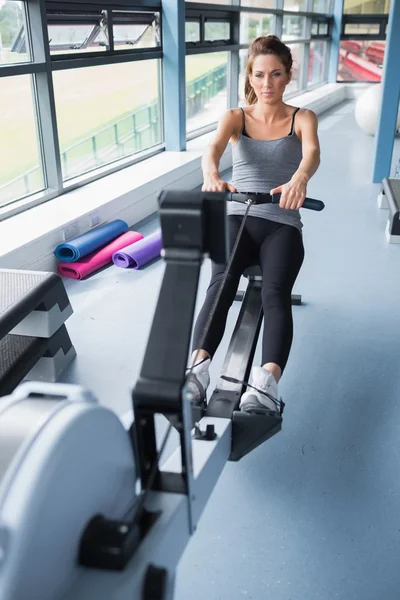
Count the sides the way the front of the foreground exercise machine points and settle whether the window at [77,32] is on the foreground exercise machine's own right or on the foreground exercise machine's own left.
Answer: on the foreground exercise machine's own right

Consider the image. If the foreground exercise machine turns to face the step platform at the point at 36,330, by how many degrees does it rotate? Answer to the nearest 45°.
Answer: approximately 135° to its right

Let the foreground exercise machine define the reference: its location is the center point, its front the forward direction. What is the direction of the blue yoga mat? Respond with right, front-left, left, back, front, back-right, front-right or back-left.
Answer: back-right

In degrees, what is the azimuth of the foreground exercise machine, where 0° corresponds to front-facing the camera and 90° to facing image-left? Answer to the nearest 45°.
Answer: approximately 45°

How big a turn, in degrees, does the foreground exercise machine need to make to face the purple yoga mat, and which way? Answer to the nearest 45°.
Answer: approximately 135° to its right

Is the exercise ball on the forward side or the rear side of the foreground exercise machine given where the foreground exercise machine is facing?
on the rear side
